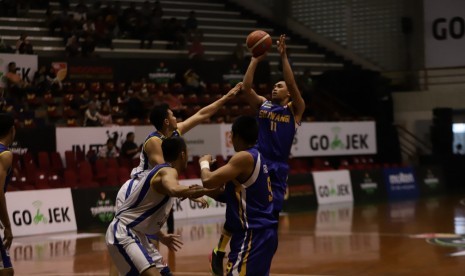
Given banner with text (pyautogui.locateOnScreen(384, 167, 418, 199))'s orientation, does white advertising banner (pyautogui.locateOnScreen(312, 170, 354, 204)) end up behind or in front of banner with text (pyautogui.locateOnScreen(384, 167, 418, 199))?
in front

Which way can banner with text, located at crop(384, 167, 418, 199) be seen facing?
toward the camera

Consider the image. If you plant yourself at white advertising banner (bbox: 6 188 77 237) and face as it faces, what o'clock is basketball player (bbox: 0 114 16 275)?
The basketball player is roughly at 12 o'clock from the white advertising banner.

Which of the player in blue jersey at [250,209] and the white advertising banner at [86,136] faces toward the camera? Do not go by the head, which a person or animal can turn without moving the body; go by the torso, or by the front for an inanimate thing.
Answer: the white advertising banner

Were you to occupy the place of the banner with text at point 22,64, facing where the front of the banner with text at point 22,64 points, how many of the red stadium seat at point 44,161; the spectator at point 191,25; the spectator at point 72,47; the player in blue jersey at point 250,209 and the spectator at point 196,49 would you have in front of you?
2

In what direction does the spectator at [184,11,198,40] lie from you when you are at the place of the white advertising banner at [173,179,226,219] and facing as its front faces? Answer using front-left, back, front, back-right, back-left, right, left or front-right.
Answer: back

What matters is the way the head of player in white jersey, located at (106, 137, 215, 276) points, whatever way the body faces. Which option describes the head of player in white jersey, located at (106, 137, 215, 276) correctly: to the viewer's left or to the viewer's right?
to the viewer's right

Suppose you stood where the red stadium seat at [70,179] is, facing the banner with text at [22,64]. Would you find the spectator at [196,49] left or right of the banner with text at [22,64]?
right

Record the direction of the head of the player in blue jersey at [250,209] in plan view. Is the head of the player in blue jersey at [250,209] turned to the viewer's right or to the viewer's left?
to the viewer's left

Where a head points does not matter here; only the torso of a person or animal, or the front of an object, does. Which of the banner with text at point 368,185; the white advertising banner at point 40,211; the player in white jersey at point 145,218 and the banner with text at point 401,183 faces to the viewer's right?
the player in white jersey

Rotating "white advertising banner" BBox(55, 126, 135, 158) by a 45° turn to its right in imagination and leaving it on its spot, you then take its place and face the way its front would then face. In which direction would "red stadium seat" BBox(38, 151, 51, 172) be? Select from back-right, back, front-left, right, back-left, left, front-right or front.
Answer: front

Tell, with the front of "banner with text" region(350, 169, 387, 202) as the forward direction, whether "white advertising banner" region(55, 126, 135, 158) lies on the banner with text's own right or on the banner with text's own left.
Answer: on the banner with text's own right

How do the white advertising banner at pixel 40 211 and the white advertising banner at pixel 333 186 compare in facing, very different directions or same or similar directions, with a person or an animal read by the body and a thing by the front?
same or similar directions

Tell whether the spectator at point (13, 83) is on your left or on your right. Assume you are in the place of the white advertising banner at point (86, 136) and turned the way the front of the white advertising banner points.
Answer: on your right

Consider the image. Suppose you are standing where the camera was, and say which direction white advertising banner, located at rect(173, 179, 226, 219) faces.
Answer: facing the viewer
